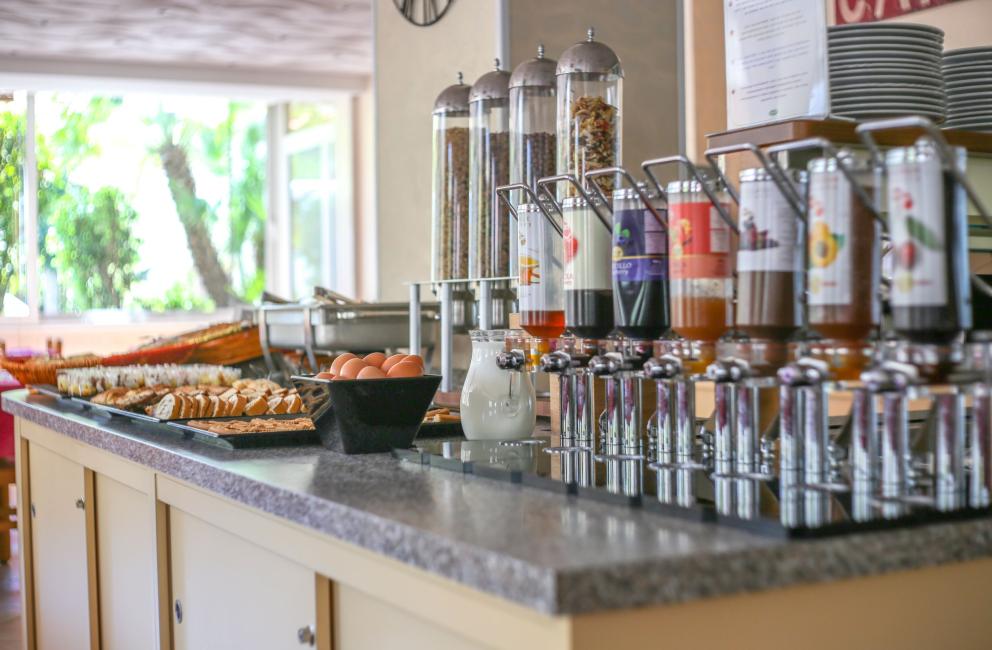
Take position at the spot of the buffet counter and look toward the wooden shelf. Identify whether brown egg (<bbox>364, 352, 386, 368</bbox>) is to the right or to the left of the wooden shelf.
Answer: left

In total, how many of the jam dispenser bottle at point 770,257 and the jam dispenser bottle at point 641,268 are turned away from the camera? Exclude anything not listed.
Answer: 0

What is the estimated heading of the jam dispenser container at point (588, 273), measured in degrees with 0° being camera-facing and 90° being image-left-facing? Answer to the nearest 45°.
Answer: approximately 45°

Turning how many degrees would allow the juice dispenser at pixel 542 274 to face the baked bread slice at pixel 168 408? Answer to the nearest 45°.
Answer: approximately 90° to its right

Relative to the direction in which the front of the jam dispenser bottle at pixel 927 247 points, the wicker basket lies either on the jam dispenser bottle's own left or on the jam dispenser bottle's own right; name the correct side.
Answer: on the jam dispenser bottle's own right

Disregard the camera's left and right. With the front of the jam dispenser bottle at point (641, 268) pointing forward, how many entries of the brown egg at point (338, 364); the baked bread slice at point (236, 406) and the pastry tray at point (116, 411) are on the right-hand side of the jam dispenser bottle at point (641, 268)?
3

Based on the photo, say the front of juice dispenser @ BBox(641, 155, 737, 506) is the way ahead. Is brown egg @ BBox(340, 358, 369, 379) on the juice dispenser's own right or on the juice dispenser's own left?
on the juice dispenser's own right

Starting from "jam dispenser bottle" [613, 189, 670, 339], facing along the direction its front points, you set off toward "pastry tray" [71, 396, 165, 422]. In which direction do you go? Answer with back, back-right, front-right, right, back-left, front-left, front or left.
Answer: right

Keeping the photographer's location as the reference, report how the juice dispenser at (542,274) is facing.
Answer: facing the viewer and to the left of the viewer

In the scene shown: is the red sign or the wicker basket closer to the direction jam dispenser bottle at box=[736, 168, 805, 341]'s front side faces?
the wicker basket
